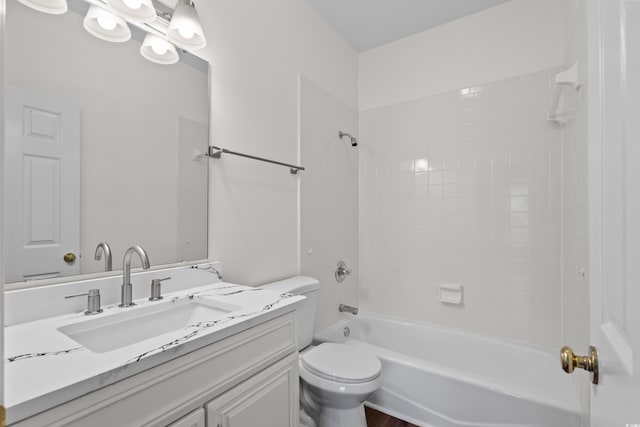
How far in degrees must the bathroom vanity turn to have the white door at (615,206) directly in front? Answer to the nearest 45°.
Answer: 0° — it already faces it

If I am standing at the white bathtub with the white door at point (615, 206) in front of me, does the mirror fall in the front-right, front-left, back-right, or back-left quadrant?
front-right

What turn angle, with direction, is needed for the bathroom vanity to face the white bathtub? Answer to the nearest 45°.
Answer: approximately 45° to its left

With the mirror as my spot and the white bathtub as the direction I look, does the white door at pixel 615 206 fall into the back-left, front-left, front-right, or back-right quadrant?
front-right

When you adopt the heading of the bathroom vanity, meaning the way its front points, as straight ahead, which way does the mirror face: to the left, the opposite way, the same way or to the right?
the same way

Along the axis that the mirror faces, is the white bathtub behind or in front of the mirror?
in front

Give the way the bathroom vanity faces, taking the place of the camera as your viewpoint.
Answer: facing the viewer and to the right of the viewer

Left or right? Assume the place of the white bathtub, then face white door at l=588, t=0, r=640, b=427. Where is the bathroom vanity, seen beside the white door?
right

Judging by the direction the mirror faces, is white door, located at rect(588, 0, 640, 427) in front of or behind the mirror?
in front

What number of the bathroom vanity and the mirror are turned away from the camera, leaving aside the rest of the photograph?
0

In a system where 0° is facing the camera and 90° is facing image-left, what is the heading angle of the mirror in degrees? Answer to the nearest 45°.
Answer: approximately 315°
